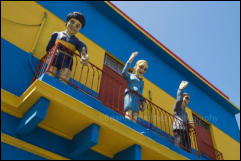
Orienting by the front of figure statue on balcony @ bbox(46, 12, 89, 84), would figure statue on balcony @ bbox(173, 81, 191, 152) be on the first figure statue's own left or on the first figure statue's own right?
on the first figure statue's own left

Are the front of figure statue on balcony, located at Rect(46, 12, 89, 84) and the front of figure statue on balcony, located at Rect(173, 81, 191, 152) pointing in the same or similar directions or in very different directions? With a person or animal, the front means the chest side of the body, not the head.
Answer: same or similar directions

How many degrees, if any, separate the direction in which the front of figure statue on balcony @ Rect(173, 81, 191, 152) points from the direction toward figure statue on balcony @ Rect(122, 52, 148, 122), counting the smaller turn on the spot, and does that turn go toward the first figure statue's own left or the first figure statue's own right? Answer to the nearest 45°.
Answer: approximately 90° to the first figure statue's own right

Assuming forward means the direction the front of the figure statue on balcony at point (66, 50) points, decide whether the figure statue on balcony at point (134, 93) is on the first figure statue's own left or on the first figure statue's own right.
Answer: on the first figure statue's own left

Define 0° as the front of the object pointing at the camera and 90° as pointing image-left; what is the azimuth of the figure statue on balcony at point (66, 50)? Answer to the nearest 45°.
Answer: approximately 0°

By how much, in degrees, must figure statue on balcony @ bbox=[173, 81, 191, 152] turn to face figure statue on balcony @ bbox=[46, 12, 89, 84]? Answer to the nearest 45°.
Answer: approximately 90° to its right
